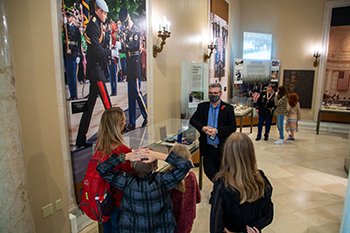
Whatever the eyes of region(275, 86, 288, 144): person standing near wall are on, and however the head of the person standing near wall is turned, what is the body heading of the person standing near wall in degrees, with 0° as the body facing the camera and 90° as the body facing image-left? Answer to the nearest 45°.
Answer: approximately 90°

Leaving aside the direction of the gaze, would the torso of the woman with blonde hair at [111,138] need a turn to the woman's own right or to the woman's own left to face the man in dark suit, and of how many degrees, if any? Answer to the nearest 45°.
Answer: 0° — they already face them

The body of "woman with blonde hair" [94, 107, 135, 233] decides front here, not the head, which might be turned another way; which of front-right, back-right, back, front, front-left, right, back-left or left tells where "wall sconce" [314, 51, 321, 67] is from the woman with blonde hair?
front

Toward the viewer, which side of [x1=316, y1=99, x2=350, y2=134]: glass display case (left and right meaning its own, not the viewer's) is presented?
front

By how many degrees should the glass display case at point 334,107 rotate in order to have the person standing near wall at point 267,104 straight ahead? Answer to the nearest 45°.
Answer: approximately 45° to its right

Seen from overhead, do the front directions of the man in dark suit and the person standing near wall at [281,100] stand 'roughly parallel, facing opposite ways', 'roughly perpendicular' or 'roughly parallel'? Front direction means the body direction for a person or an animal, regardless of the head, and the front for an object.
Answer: roughly perpendicular

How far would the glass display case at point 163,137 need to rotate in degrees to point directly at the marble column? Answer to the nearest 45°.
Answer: approximately 90° to its right

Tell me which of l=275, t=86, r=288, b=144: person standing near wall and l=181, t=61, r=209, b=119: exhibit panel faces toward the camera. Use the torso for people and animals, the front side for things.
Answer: the exhibit panel

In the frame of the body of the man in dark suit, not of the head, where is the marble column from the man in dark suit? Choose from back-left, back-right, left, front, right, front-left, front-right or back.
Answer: front-right

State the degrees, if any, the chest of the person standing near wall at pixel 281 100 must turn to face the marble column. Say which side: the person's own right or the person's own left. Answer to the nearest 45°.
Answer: approximately 90° to the person's own left

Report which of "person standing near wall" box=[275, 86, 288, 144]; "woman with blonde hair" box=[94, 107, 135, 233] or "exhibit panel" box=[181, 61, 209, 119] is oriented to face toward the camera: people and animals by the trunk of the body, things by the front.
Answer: the exhibit panel

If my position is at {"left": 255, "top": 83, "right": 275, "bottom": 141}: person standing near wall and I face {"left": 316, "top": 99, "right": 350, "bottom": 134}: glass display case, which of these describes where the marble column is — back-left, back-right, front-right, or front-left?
back-right

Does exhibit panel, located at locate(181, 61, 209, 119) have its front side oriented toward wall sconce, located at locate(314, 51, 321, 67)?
no

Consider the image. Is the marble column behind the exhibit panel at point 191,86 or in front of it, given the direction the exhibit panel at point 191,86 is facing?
in front

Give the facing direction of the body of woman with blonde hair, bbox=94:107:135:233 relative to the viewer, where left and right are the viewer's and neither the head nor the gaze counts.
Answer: facing away from the viewer and to the right of the viewer

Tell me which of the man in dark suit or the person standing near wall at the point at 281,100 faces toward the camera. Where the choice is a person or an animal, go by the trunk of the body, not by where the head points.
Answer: the man in dark suit

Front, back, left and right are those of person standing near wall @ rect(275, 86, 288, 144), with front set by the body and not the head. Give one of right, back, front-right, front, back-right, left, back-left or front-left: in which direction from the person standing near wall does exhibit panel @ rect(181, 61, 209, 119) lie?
front-left
